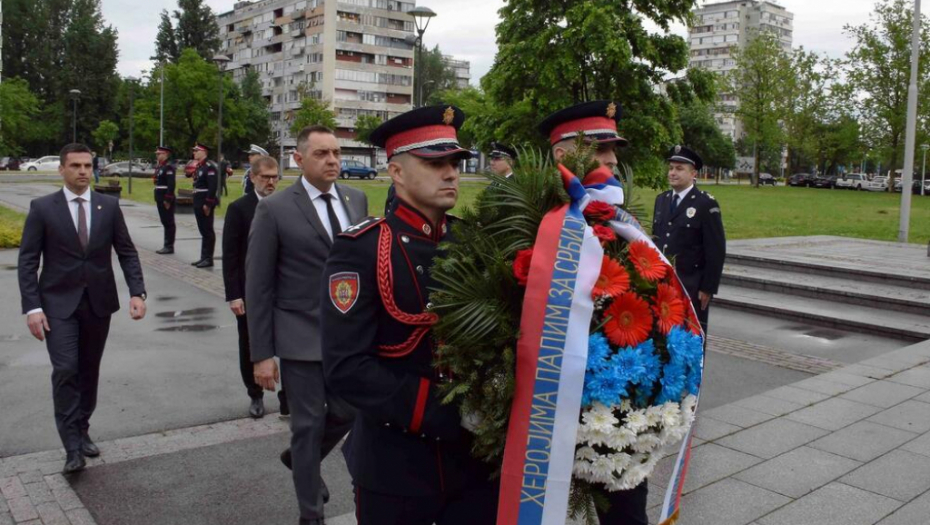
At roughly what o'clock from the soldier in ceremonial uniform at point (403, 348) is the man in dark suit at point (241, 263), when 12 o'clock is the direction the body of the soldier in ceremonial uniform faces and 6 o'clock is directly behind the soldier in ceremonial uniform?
The man in dark suit is roughly at 7 o'clock from the soldier in ceremonial uniform.

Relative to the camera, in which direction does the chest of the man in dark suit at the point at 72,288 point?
toward the camera

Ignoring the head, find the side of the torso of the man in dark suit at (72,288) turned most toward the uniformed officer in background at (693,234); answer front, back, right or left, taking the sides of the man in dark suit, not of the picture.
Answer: left

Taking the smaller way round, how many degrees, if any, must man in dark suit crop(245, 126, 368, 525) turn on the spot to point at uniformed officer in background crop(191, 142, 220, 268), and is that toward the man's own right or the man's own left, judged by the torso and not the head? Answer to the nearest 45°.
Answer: approximately 135° to the man's own left

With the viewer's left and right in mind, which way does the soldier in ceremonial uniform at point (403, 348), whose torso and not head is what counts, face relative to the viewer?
facing the viewer and to the right of the viewer

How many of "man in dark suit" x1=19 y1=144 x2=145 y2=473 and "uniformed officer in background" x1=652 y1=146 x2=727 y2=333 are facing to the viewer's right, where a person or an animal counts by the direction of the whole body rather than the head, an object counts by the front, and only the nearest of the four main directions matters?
0

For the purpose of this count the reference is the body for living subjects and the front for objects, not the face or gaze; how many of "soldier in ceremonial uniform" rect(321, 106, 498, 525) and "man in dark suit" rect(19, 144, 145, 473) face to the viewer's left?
0

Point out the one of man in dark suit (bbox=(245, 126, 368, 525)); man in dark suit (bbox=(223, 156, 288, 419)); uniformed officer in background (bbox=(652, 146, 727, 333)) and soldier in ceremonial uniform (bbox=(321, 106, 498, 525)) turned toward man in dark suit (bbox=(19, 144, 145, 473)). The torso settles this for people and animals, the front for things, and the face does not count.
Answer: the uniformed officer in background

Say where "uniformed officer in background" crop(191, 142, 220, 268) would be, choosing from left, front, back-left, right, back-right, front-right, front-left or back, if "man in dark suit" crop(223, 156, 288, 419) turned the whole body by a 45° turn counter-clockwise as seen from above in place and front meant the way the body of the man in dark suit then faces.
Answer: left

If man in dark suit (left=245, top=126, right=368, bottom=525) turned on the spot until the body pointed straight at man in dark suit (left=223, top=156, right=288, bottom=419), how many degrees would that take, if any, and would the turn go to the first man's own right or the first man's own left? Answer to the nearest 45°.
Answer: approximately 135° to the first man's own left

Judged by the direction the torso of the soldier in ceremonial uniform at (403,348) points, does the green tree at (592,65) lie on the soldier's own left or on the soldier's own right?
on the soldier's own left

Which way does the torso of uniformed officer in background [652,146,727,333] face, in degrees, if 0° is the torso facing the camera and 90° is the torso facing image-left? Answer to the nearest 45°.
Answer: approximately 45°
